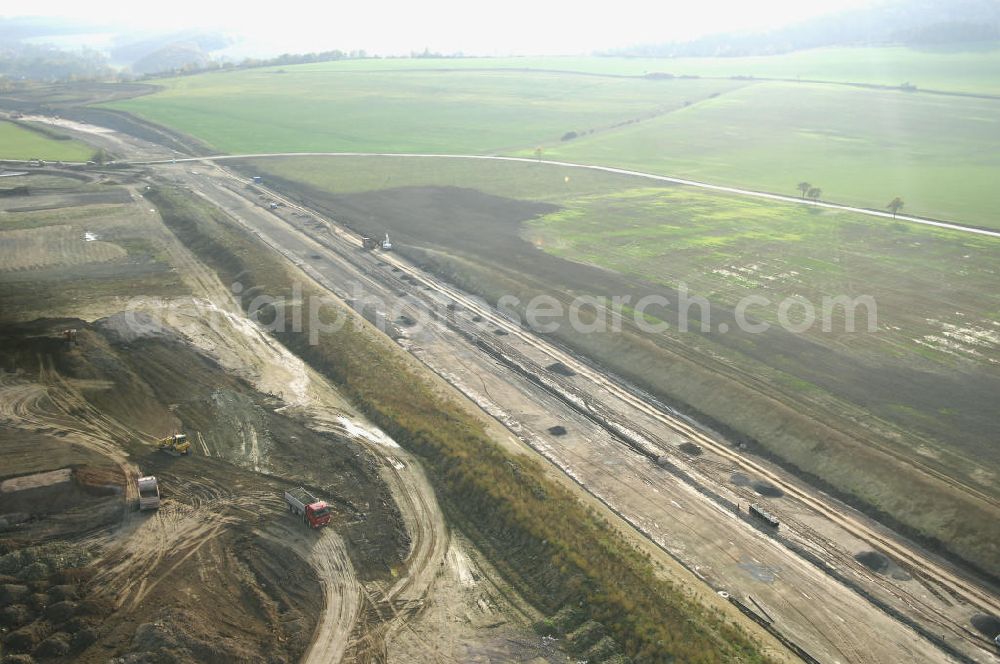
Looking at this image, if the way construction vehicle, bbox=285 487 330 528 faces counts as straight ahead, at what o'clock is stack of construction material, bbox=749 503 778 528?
stack of construction material, bbox=749 503 778 528 is roughly at 11 o'clock from construction vehicle, bbox=285 487 330 528.

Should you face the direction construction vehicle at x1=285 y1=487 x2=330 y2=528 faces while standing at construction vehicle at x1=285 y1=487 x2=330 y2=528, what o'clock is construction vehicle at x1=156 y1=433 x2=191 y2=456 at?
construction vehicle at x1=156 y1=433 x2=191 y2=456 is roughly at 6 o'clock from construction vehicle at x1=285 y1=487 x2=330 y2=528.

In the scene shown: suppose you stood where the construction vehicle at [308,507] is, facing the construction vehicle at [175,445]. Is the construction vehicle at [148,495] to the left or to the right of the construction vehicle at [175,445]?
left

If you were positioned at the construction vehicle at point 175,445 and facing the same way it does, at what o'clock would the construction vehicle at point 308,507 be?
the construction vehicle at point 308,507 is roughly at 8 o'clock from the construction vehicle at point 175,445.

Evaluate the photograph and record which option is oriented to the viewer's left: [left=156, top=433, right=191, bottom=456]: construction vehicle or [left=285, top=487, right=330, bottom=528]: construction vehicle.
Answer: [left=156, top=433, right=191, bottom=456]: construction vehicle

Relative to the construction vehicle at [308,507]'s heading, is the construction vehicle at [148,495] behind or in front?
behind

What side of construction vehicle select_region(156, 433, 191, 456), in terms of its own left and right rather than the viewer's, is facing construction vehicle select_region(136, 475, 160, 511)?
left

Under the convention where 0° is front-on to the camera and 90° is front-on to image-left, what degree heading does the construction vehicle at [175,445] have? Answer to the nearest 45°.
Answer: approximately 90°

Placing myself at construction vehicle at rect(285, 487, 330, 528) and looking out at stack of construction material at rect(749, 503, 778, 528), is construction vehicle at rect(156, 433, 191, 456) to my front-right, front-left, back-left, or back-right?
back-left

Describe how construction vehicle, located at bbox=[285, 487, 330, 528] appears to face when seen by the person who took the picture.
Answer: facing the viewer and to the right of the viewer
